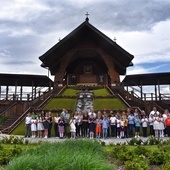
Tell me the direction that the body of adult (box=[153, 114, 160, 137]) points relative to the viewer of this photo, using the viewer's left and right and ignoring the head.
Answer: facing the viewer

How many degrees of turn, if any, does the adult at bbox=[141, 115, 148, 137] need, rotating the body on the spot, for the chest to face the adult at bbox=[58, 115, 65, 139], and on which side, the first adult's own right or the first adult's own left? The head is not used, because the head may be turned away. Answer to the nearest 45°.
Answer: approximately 90° to the first adult's own right

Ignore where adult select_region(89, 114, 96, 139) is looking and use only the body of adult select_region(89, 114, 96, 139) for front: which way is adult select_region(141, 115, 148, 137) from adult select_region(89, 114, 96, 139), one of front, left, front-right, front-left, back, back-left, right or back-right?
left

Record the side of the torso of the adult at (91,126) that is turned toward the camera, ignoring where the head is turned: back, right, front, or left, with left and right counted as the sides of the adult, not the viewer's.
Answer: front

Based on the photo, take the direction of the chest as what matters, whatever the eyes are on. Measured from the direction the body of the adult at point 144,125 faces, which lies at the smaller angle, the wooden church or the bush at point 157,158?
the bush

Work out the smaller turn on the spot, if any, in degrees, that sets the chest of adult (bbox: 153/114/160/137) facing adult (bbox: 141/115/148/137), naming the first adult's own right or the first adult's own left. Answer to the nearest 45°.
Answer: approximately 90° to the first adult's own right

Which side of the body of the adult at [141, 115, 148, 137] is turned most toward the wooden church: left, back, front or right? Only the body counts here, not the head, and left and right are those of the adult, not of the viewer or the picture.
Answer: back

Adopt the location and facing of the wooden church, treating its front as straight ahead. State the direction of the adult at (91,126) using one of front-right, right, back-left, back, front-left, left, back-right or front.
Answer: front

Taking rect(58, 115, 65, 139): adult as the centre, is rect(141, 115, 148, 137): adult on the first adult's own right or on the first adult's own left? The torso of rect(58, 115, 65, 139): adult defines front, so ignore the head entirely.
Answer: on the first adult's own left

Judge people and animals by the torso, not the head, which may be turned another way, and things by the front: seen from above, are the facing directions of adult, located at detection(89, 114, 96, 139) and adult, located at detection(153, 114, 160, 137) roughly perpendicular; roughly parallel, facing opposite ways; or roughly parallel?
roughly parallel

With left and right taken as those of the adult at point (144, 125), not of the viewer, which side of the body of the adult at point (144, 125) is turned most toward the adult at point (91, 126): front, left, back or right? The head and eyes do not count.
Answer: right

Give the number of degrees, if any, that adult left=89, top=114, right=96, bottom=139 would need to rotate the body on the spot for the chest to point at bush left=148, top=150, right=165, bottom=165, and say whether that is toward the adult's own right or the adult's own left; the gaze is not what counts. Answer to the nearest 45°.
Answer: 0° — they already face it

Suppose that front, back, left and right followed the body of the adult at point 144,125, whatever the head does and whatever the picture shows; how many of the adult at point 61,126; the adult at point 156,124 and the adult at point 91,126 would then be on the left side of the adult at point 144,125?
1

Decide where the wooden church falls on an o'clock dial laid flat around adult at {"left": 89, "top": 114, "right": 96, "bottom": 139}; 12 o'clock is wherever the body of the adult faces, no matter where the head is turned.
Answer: The wooden church is roughly at 6 o'clock from the adult.

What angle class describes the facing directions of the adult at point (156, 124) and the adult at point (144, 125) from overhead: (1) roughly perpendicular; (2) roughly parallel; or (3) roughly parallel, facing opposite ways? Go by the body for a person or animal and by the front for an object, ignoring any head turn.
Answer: roughly parallel

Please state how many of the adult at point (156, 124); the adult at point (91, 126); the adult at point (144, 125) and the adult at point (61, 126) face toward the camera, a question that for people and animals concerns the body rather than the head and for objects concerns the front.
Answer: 4

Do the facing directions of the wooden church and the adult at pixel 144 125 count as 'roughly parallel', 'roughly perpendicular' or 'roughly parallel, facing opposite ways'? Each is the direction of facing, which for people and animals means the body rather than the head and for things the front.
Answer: roughly parallel

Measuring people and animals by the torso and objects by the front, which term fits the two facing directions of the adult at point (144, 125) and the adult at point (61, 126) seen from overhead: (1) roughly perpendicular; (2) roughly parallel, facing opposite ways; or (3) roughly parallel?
roughly parallel

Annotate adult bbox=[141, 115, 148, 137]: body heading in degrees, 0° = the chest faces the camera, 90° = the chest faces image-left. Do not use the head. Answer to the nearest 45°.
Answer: approximately 0°

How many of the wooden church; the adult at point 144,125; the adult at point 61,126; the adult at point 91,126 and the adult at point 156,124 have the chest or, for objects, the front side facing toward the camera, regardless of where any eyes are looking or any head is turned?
5
